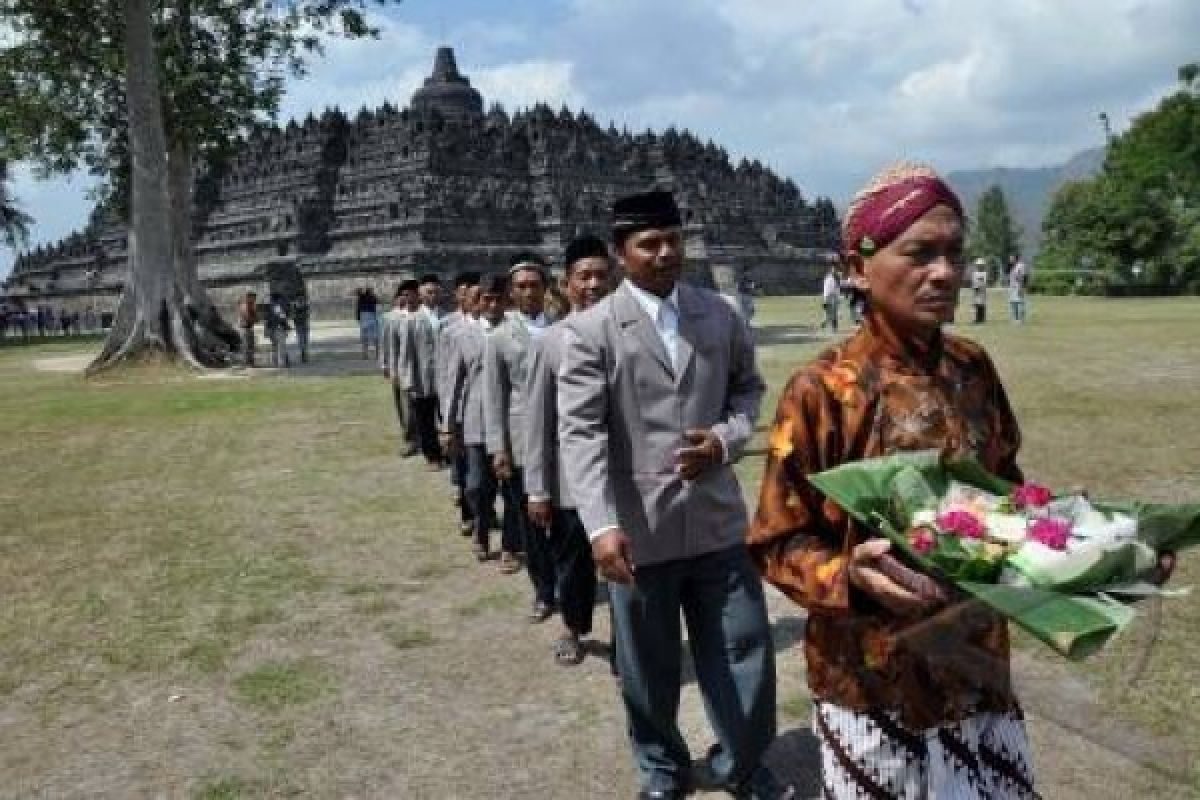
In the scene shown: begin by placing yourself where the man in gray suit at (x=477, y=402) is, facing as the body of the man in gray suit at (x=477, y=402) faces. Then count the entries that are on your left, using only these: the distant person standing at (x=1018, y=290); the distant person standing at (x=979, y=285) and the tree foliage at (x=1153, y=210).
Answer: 3

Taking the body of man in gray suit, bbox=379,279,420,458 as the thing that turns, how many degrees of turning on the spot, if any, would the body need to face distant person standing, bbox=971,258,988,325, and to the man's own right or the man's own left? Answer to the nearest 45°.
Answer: approximately 90° to the man's own left

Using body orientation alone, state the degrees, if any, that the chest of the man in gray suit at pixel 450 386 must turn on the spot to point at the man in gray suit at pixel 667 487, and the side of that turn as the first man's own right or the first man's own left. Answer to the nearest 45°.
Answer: approximately 45° to the first man's own right

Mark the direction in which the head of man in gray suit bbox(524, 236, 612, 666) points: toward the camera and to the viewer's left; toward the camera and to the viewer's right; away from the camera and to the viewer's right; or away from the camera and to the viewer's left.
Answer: toward the camera and to the viewer's right

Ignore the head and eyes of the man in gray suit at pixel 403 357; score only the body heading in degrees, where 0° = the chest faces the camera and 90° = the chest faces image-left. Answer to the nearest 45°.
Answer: approximately 315°

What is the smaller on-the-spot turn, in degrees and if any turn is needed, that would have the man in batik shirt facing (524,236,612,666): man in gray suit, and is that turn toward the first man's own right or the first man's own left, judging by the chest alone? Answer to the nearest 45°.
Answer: approximately 180°

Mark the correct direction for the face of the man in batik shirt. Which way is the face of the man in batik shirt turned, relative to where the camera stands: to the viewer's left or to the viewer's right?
to the viewer's right

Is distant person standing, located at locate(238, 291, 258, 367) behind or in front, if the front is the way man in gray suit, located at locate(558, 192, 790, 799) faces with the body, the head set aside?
behind

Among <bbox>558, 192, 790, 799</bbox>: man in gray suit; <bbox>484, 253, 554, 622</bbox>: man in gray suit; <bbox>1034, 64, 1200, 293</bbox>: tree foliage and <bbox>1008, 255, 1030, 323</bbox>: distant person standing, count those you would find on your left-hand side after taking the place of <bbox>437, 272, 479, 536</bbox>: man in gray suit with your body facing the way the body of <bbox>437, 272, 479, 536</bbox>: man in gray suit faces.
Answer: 2

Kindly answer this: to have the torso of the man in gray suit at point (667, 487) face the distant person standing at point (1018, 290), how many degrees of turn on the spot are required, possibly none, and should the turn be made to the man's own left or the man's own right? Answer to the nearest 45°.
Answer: approximately 180°

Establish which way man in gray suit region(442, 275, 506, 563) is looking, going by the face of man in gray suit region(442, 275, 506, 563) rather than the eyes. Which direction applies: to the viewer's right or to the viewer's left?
to the viewer's right

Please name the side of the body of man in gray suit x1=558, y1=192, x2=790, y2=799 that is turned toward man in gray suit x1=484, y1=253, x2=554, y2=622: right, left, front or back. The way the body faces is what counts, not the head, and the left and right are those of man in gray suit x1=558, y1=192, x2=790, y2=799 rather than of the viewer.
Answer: back
